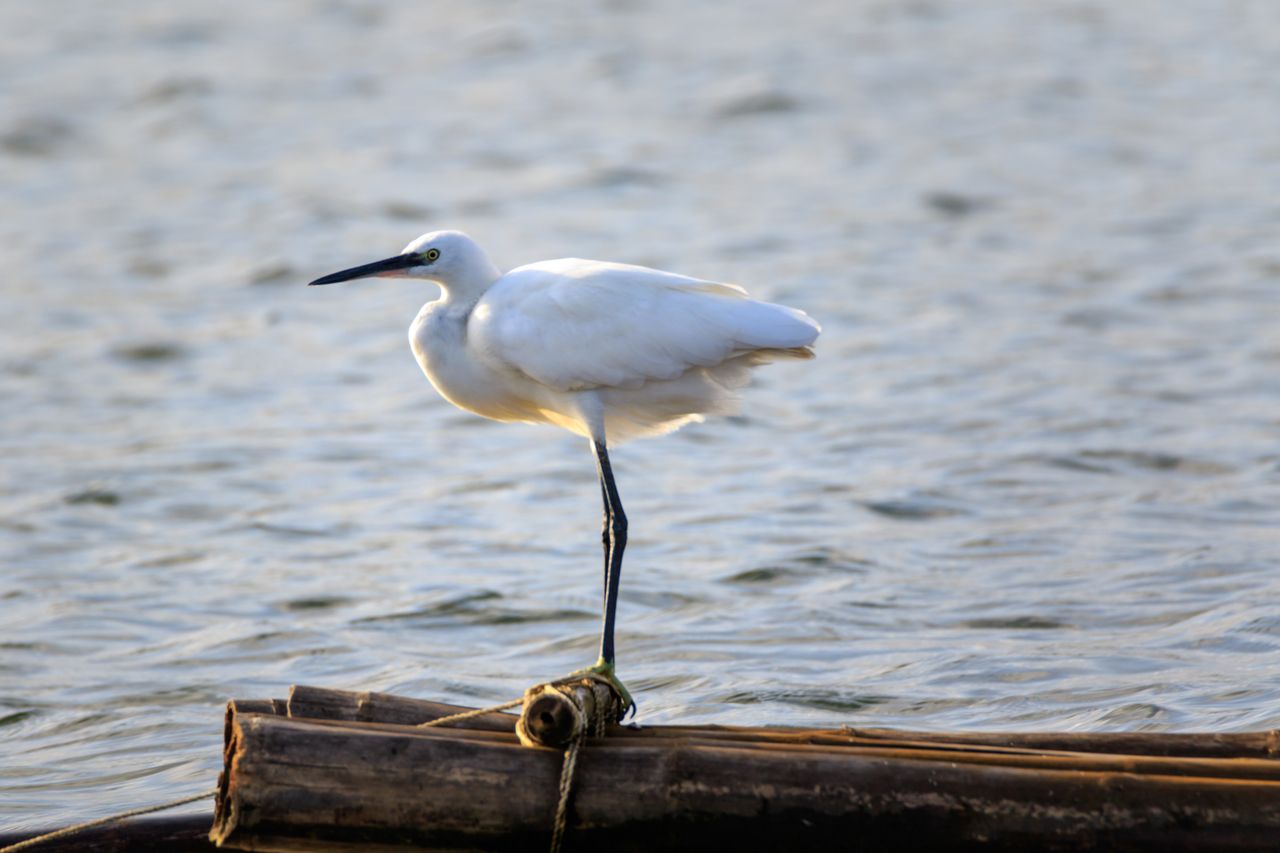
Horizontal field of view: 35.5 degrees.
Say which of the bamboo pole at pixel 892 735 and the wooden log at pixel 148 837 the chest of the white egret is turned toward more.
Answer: the wooden log

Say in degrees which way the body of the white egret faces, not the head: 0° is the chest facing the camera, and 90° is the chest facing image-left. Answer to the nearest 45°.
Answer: approximately 90°

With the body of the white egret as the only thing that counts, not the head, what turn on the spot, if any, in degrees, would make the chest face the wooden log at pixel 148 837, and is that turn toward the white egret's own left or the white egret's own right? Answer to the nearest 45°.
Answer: approximately 45° to the white egret's own left
